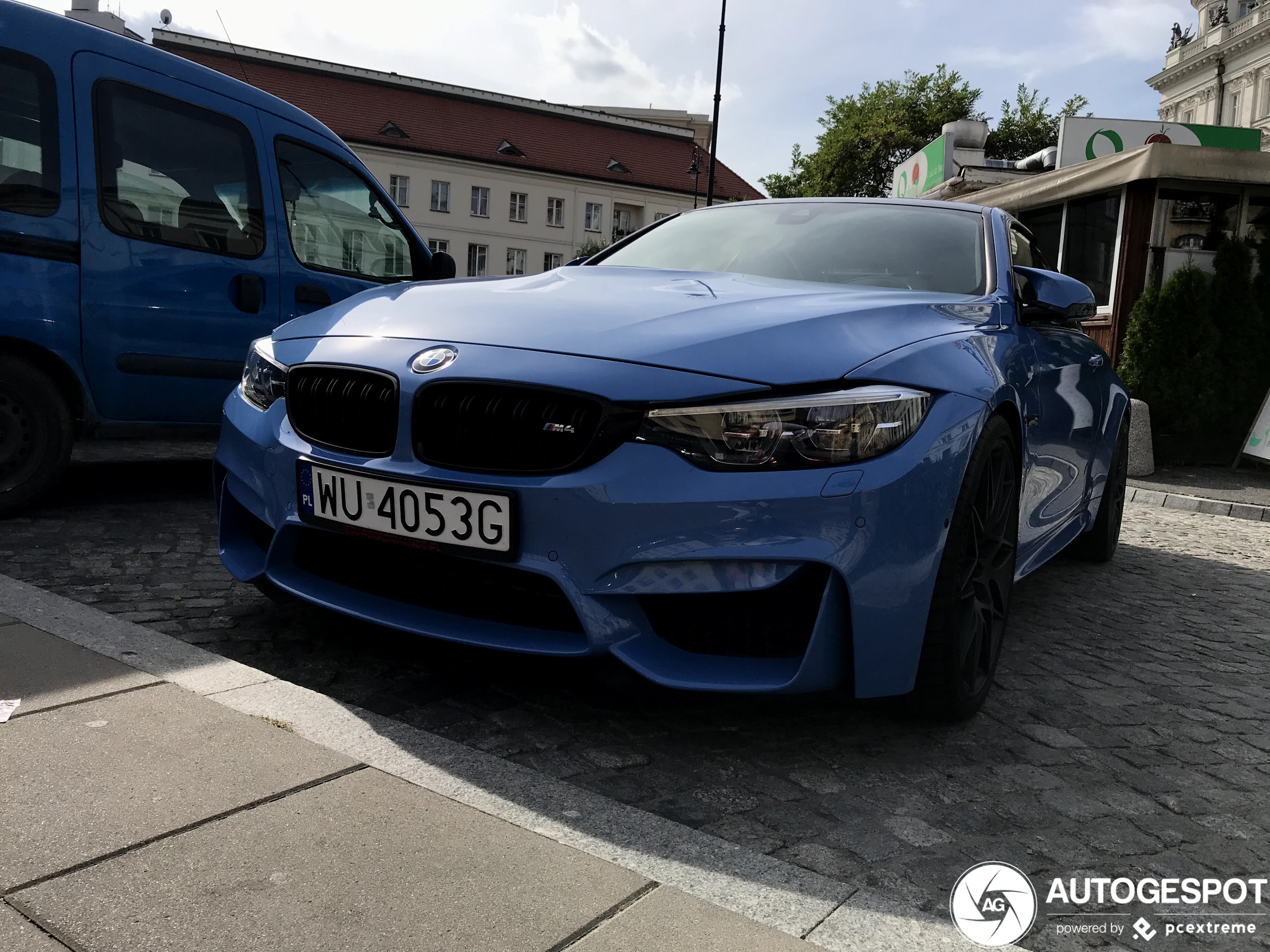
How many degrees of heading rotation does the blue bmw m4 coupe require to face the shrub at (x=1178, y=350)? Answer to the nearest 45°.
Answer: approximately 180°

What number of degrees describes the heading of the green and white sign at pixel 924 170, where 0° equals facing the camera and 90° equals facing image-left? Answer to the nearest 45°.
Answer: approximately 45°

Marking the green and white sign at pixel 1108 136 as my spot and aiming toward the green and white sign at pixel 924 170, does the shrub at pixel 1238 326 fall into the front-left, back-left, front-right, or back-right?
back-left

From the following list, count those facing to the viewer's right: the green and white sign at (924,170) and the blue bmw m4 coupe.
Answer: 0

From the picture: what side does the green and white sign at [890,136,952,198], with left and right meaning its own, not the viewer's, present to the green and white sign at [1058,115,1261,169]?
left

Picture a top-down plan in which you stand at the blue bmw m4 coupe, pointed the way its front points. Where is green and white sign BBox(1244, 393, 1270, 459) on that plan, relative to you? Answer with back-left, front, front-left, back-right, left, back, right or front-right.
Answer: back

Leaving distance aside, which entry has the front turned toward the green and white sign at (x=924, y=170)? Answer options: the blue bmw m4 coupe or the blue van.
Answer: the blue van

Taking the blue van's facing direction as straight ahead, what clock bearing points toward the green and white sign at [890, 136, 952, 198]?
The green and white sign is roughly at 12 o'clock from the blue van.

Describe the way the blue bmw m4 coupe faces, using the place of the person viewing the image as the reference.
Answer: facing the viewer and to the left of the viewer

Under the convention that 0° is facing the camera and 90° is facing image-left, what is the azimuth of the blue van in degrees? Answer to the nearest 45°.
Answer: approximately 225°

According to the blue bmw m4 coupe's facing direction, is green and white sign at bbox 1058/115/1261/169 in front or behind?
behind

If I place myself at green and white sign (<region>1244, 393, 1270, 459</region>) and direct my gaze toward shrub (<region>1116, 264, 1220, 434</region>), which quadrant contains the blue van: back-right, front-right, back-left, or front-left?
front-left

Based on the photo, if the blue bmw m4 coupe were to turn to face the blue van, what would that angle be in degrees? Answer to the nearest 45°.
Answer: approximately 90° to its right

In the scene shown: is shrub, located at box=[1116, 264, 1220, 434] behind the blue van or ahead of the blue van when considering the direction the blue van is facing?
ahead

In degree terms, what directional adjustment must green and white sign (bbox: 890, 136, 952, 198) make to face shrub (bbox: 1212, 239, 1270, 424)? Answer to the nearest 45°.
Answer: approximately 45° to its left

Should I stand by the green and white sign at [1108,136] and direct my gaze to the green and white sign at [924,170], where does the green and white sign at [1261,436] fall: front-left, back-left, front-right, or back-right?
back-left
